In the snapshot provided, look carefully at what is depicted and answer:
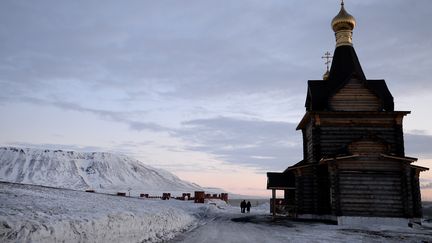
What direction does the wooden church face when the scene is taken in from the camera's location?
facing away from the viewer and to the left of the viewer
